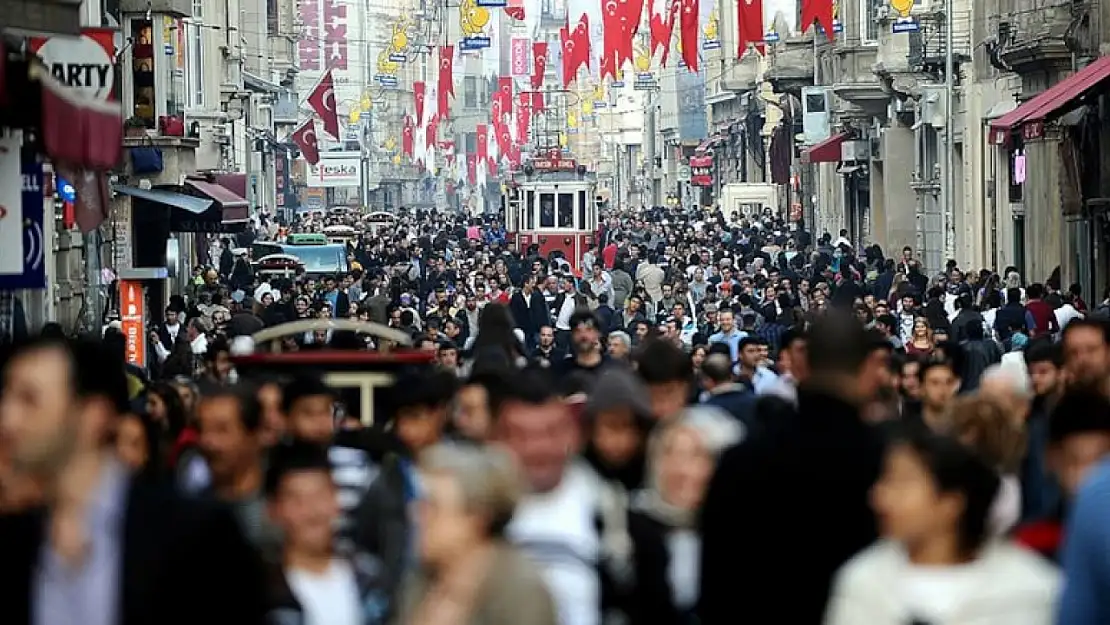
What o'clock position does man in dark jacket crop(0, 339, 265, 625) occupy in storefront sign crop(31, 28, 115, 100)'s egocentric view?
The man in dark jacket is roughly at 12 o'clock from the storefront sign.

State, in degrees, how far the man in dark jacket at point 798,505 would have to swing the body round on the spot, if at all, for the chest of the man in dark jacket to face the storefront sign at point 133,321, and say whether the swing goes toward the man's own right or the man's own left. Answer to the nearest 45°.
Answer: approximately 45° to the man's own left

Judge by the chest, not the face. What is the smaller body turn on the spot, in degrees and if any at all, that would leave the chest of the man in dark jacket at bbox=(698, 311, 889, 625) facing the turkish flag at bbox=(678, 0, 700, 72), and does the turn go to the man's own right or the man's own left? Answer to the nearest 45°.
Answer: approximately 45° to the man's own left

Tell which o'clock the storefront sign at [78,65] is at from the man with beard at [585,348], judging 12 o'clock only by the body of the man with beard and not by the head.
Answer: The storefront sign is roughly at 4 o'clock from the man with beard.

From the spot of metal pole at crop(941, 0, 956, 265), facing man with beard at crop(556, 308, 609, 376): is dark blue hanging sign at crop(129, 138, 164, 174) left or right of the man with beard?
right

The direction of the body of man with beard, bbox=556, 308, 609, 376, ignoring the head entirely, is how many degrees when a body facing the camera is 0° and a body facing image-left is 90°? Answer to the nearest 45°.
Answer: approximately 0°

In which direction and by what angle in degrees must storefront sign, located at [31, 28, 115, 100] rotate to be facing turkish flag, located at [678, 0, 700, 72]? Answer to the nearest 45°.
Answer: approximately 180°

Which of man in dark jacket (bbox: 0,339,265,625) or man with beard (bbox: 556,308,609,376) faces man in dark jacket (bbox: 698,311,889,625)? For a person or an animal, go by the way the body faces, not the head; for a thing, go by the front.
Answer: the man with beard
